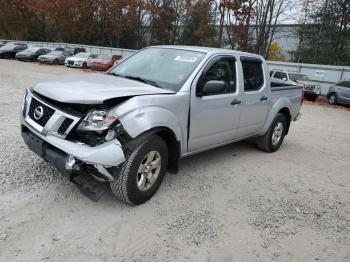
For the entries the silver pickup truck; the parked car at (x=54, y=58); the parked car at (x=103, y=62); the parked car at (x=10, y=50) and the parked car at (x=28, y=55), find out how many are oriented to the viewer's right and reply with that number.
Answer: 0

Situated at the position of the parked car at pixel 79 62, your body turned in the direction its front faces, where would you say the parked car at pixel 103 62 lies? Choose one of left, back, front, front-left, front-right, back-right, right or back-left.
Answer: left

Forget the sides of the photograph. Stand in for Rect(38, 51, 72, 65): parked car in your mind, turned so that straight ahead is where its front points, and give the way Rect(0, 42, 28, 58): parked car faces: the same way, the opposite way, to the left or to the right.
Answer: the same way

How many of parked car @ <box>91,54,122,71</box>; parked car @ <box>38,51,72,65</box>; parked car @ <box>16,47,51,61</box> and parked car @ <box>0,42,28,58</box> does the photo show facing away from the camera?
0

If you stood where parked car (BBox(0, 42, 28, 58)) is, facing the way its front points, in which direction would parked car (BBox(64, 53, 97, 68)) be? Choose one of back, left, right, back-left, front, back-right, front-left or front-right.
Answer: left

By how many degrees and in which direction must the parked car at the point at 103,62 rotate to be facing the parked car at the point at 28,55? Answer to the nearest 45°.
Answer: approximately 90° to its right

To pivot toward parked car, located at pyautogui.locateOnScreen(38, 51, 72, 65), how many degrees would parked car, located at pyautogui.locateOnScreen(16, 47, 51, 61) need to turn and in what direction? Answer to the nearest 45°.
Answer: approximately 90° to its left

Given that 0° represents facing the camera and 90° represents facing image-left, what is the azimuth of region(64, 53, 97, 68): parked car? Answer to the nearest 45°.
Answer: approximately 45°

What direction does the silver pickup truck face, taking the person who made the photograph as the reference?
facing the viewer and to the left of the viewer

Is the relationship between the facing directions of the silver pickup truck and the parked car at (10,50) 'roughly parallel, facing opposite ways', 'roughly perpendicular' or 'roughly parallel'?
roughly parallel

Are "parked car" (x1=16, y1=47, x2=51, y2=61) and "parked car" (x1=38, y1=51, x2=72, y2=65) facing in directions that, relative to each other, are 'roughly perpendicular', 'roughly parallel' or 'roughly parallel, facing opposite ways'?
roughly parallel

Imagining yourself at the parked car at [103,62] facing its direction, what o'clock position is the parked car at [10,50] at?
the parked car at [10,50] is roughly at 3 o'clock from the parked car at [103,62].

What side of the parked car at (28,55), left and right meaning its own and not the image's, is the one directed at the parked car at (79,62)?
left

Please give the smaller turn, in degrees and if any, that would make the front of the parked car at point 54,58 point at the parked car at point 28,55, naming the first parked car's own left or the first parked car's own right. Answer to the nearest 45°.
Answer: approximately 90° to the first parked car's own right

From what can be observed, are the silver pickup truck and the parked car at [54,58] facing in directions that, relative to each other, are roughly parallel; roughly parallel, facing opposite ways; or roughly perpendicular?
roughly parallel

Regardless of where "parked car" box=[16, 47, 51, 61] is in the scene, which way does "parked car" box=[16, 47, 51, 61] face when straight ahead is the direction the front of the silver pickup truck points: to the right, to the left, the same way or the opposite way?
the same way

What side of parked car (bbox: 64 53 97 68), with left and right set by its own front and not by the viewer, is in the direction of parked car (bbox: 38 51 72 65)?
right

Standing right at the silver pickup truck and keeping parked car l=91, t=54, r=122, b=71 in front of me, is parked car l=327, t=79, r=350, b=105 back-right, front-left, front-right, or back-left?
front-right
